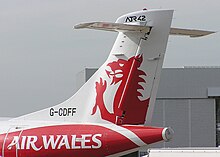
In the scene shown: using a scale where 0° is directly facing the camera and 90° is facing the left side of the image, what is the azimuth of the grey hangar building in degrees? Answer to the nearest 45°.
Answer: approximately 0°
